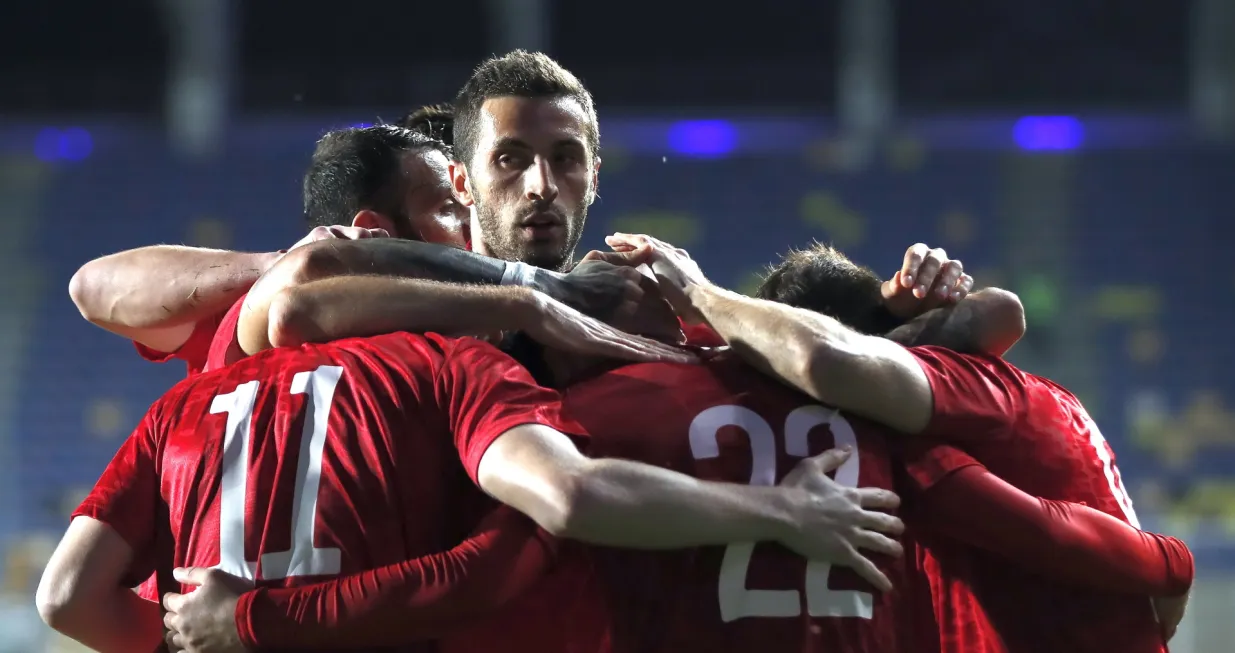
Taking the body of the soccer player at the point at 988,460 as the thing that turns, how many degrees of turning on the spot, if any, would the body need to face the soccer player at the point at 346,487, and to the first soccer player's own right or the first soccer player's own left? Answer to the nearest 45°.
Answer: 0° — they already face them

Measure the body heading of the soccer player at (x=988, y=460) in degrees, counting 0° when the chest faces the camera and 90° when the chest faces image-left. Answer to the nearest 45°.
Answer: approximately 90°

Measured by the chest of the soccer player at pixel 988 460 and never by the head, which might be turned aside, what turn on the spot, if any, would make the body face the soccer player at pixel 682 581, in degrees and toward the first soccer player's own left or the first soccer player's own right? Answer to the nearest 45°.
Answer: approximately 45° to the first soccer player's own left
